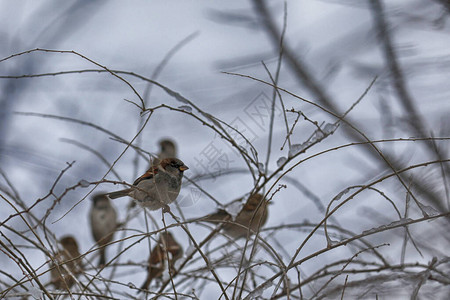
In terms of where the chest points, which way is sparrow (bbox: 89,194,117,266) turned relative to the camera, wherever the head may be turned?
toward the camera
